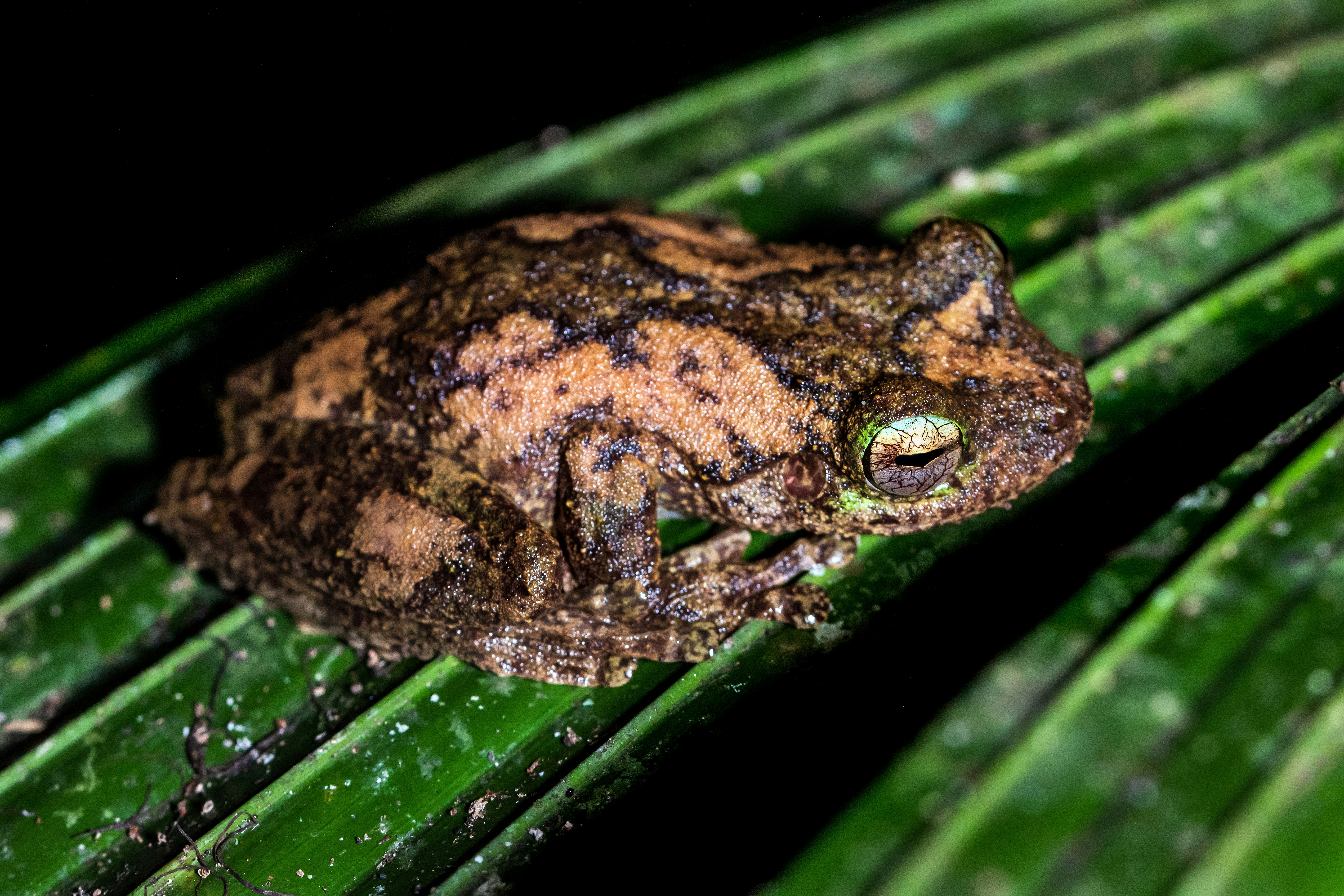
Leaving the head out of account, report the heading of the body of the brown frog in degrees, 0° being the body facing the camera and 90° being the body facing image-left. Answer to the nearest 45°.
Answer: approximately 270°

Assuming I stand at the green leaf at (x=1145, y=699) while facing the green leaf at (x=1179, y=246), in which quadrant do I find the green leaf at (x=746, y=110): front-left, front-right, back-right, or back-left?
front-left

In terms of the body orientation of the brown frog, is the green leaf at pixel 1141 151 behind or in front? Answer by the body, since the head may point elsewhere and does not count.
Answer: in front

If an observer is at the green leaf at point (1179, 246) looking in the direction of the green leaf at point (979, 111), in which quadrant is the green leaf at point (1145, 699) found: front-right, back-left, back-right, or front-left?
back-left

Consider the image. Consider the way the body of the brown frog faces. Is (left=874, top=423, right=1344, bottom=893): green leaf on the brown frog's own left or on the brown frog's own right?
on the brown frog's own right
